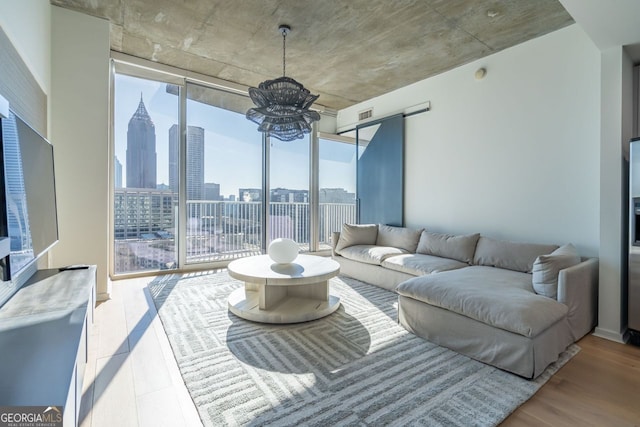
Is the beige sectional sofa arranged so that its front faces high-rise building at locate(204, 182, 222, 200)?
no

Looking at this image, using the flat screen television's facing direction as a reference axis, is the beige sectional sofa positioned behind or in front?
in front

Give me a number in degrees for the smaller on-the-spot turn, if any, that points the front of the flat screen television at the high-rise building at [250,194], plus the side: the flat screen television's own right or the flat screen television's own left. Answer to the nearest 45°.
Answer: approximately 45° to the flat screen television's own left

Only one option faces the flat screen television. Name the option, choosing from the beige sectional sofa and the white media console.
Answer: the beige sectional sofa

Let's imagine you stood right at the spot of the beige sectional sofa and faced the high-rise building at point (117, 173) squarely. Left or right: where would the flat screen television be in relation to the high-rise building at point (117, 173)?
left

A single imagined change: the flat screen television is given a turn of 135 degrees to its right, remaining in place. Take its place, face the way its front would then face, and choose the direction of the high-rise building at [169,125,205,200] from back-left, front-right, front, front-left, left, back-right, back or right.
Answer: back

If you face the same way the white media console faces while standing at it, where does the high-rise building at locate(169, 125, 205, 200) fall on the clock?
The high-rise building is roughly at 10 o'clock from the white media console.

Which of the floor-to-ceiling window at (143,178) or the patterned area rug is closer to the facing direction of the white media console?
the patterned area rug

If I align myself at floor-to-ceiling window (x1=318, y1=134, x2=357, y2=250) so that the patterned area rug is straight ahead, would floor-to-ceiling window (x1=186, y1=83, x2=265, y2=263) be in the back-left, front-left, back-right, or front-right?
front-right

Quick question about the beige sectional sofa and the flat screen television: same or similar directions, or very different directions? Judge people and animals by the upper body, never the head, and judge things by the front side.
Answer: very different directions

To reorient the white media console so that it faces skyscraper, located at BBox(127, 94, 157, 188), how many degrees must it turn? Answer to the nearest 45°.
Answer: approximately 90° to its left

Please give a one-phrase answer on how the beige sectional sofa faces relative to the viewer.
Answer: facing the viewer and to the left of the viewer

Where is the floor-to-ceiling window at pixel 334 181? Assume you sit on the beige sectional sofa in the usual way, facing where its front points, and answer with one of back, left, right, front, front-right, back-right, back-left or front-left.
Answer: right

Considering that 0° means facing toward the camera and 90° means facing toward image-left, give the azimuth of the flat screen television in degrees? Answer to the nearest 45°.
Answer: approximately 270°

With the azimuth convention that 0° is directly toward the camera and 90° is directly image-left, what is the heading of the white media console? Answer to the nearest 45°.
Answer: approximately 270°

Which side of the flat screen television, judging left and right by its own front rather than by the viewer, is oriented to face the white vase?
front

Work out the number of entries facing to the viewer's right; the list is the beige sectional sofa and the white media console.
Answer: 1
